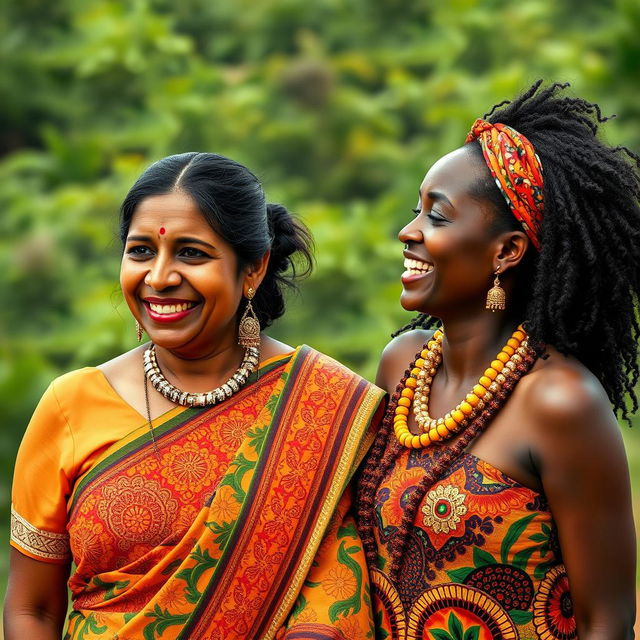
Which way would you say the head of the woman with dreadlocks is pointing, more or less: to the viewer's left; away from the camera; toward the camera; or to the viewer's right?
to the viewer's left

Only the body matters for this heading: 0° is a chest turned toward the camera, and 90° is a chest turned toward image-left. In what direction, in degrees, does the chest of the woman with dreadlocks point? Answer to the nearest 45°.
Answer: approximately 45°

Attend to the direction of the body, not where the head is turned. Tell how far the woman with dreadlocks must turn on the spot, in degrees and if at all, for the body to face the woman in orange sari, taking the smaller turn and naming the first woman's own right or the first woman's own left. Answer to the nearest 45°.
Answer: approximately 45° to the first woman's own right
